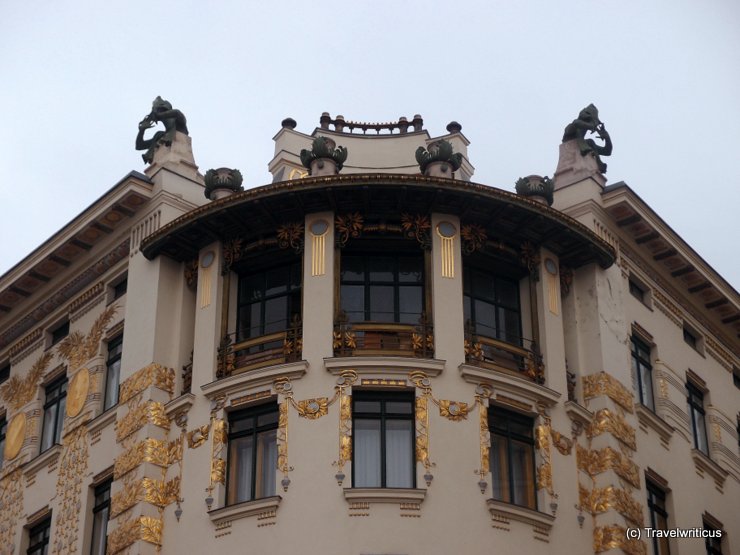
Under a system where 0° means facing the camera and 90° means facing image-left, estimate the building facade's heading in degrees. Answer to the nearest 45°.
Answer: approximately 0°
